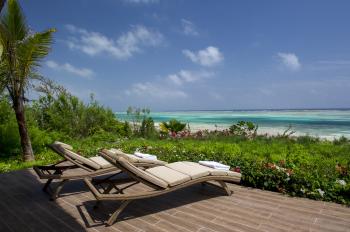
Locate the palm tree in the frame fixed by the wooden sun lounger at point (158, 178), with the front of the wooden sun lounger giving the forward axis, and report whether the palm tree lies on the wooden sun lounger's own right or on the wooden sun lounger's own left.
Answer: on the wooden sun lounger's own left

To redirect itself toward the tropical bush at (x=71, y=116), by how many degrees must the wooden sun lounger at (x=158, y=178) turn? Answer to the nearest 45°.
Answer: approximately 90° to its left

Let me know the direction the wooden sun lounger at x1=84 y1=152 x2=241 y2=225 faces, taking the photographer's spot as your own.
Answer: facing away from the viewer and to the right of the viewer

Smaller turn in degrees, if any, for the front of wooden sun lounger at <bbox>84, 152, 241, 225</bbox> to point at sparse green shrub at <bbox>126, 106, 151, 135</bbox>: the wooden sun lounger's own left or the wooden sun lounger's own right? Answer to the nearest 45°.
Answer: approximately 45° to the wooden sun lounger's own left
